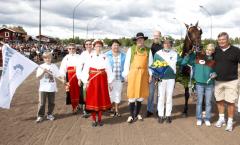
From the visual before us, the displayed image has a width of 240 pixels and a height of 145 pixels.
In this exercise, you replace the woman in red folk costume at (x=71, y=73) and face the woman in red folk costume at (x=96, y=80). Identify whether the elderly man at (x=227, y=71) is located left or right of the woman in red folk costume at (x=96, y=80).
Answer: left

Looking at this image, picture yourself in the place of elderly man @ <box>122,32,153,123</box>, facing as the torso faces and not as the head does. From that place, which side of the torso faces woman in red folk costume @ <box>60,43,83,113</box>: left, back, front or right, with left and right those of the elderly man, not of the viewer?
right

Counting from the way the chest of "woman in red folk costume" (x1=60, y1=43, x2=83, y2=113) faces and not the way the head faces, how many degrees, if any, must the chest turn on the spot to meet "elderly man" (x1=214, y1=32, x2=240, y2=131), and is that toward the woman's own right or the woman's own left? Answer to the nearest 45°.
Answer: approximately 45° to the woman's own left

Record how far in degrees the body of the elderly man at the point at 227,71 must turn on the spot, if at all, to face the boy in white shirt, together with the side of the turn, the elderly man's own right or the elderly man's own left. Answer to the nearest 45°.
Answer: approximately 45° to the elderly man's own right

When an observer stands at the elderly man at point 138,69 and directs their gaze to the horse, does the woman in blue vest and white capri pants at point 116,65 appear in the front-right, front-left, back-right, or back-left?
back-left

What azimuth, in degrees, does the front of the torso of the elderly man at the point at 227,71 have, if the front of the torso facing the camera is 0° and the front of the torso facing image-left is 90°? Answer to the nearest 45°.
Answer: approximately 45°
